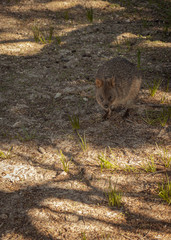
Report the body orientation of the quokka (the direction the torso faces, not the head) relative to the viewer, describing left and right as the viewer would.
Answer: facing the viewer and to the left of the viewer
